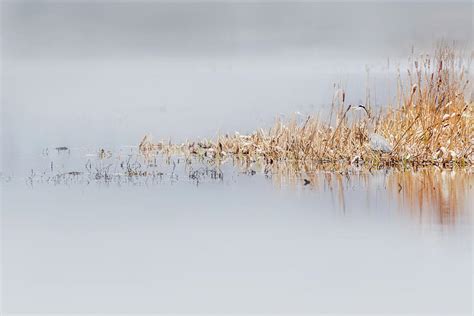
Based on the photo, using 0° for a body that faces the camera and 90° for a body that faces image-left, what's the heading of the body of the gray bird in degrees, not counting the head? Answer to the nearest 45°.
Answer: approximately 90°
